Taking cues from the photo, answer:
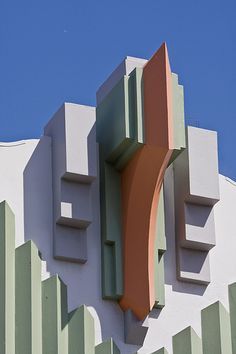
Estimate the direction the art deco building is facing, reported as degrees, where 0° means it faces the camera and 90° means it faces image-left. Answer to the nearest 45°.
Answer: approximately 315°
